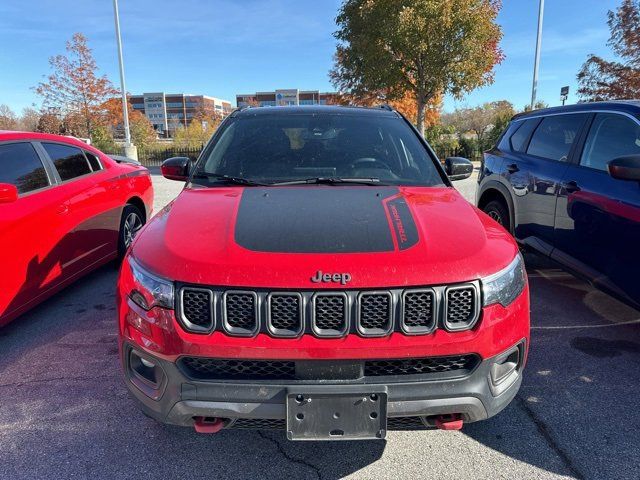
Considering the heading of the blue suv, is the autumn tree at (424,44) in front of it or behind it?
behind

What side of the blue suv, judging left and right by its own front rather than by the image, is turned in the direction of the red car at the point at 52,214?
right

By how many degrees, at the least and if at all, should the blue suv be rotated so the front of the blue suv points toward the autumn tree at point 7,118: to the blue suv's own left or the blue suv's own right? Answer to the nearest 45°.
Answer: approximately 180°

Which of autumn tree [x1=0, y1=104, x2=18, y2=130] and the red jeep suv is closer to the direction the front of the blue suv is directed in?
the red jeep suv

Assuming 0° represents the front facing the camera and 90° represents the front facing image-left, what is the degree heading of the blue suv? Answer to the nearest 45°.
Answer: approximately 315°

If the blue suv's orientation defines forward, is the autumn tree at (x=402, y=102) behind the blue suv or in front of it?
behind

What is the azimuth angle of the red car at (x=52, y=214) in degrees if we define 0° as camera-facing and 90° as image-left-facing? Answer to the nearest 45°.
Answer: approximately 45°

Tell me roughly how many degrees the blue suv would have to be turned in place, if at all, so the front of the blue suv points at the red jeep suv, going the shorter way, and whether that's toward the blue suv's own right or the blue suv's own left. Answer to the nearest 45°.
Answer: approximately 45° to the blue suv's own right

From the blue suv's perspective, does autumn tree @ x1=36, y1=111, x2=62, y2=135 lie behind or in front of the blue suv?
behind

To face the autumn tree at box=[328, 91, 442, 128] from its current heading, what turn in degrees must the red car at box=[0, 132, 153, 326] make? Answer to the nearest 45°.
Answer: approximately 180°

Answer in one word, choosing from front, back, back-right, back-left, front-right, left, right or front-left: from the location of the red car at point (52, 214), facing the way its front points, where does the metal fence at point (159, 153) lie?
back-right
